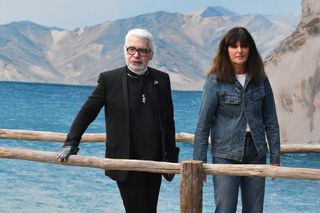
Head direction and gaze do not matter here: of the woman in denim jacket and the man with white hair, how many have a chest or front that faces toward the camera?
2

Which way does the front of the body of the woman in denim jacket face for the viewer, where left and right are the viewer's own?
facing the viewer

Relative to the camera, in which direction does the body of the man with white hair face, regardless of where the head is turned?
toward the camera

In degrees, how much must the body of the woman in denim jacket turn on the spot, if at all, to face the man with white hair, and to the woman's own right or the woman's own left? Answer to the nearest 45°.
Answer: approximately 90° to the woman's own right

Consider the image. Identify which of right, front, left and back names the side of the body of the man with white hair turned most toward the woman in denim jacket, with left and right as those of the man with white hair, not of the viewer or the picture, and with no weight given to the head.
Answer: left
